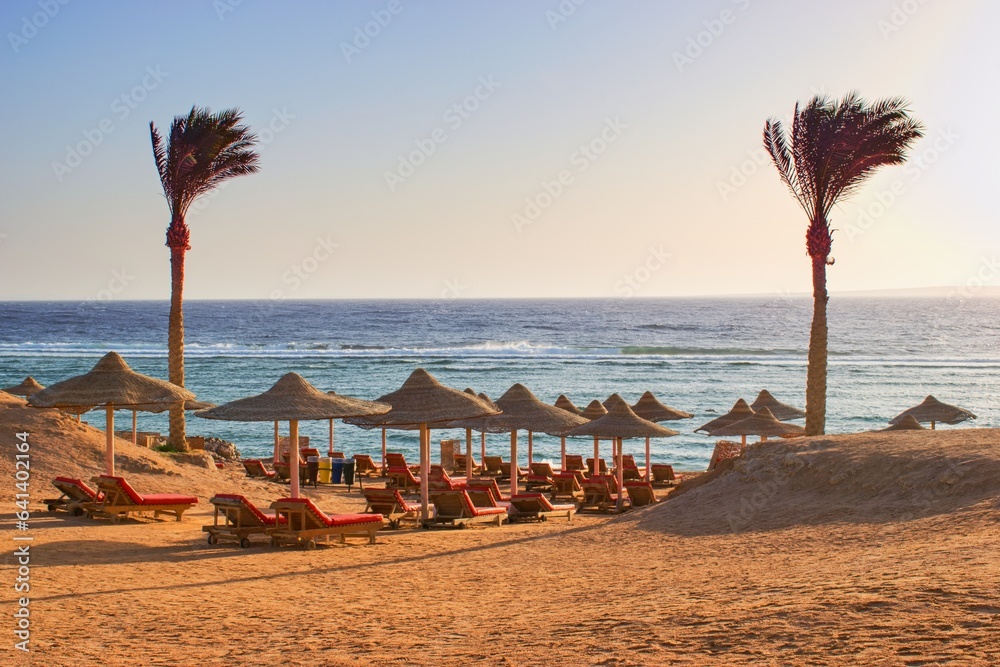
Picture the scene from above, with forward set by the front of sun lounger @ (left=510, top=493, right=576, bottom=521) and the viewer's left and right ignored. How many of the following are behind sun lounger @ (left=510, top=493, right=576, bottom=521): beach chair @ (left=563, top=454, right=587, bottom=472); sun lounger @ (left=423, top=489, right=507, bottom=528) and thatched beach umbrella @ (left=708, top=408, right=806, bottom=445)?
1

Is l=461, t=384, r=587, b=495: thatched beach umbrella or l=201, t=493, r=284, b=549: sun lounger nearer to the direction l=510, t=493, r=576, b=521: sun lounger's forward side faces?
the thatched beach umbrella

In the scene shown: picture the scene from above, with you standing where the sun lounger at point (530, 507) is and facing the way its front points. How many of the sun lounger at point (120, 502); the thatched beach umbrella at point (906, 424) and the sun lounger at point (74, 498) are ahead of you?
1

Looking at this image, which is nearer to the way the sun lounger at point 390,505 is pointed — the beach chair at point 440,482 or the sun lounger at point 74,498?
the beach chair

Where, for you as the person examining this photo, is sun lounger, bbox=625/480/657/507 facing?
facing away from the viewer and to the right of the viewer

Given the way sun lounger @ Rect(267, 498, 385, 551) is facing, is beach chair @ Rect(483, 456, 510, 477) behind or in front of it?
in front

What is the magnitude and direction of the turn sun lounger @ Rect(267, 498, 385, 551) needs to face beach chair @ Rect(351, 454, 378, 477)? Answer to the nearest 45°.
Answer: approximately 45° to its left

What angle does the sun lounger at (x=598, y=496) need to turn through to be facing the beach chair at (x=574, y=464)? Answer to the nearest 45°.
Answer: approximately 45° to its left

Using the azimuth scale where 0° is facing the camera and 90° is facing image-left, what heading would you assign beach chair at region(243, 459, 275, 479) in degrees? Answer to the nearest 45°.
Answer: approximately 225°

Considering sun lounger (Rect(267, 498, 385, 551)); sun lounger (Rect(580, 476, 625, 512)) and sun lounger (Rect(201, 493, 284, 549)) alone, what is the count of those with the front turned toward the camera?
0

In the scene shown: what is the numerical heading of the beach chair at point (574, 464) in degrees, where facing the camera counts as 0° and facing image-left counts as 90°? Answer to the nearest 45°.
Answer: approximately 225°

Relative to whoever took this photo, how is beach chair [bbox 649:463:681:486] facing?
facing away from the viewer and to the right of the viewer
